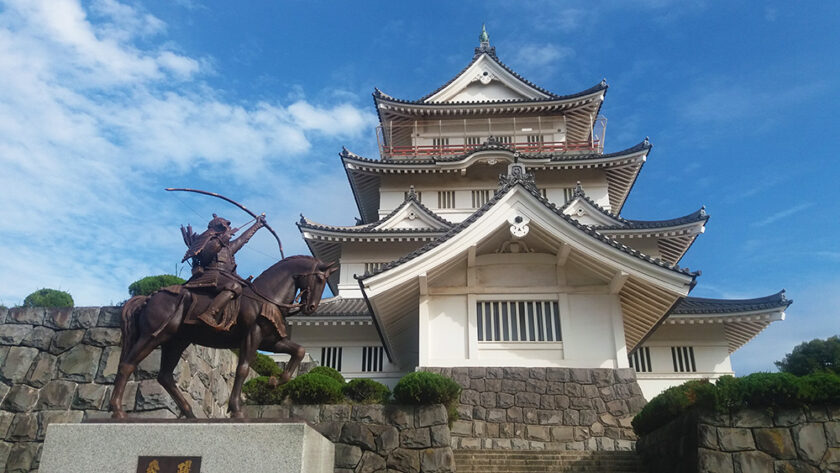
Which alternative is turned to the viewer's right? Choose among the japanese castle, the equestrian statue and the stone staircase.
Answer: the equestrian statue

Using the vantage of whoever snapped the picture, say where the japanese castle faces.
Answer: facing the viewer

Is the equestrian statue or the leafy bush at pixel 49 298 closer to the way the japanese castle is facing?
the equestrian statue

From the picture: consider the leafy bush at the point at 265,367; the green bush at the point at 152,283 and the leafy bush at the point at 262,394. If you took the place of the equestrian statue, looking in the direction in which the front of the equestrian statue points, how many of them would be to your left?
3

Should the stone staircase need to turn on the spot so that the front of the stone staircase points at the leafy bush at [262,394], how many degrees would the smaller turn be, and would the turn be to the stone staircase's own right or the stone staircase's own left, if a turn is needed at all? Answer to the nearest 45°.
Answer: approximately 90° to the stone staircase's own right

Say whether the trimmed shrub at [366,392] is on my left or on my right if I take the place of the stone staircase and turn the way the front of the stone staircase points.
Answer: on my right

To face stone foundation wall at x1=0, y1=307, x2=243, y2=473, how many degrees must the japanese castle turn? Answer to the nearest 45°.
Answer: approximately 45° to its right

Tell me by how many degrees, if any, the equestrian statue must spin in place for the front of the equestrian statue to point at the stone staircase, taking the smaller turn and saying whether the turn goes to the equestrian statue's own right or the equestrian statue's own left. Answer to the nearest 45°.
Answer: approximately 45° to the equestrian statue's own left

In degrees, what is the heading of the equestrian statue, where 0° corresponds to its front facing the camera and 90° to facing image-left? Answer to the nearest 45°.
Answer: approximately 270°

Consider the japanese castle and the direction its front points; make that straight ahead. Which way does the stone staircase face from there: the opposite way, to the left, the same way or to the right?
the same way

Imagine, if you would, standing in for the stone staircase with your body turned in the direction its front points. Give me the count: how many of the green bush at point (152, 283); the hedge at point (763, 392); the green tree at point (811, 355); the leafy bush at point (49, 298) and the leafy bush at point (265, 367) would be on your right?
3

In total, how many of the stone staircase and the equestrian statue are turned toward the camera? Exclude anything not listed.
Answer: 1

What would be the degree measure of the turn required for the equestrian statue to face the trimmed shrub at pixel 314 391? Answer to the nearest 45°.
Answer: approximately 45° to its left

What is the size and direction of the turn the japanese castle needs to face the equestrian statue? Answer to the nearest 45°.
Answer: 0° — it already faces it

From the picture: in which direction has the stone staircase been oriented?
toward the camera

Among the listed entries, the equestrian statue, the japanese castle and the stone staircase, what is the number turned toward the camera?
2
